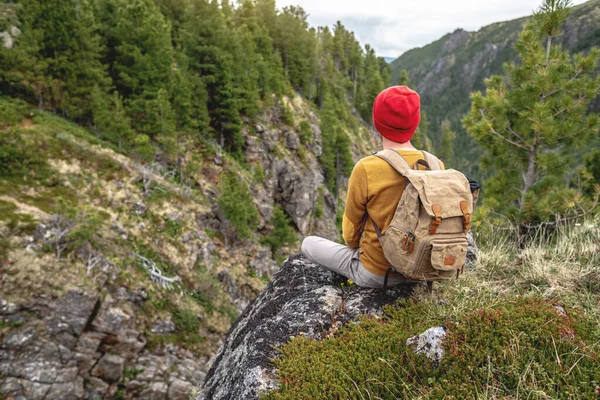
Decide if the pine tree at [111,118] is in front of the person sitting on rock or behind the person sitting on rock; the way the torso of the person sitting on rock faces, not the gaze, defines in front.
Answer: in front

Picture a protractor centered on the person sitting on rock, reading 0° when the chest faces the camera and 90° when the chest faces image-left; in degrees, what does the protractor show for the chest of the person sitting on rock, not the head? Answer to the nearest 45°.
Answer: approximately 135°

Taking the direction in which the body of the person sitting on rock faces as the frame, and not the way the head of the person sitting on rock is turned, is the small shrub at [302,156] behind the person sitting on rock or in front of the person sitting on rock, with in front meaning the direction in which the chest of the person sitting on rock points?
in front

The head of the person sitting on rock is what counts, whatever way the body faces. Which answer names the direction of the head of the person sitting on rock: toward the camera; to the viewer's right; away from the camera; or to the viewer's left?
away from the camera

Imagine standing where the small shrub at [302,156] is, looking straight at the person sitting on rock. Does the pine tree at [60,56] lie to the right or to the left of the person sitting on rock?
right

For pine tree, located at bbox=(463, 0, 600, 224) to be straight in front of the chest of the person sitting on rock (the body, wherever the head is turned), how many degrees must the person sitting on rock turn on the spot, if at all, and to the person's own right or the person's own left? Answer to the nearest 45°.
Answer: approximately 90° to the person's own right

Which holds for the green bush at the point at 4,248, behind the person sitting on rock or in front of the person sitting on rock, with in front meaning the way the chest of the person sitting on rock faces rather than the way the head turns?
in front
